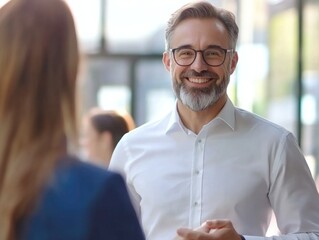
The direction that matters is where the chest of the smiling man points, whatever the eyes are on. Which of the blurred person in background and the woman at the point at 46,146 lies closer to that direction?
the woman

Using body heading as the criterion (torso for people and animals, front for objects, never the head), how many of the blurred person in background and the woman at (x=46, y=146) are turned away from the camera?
1

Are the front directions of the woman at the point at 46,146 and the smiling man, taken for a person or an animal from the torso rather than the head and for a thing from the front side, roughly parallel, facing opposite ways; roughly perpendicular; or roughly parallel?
roughly parallel, facing opposite ways

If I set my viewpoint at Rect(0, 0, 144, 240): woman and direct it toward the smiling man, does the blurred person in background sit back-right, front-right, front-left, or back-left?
front-left

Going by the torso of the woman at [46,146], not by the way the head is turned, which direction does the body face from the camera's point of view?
away from the camera

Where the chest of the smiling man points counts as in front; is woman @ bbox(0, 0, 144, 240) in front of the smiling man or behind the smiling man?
in front

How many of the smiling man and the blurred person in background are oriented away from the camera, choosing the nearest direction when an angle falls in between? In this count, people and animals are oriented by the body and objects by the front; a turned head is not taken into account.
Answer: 0

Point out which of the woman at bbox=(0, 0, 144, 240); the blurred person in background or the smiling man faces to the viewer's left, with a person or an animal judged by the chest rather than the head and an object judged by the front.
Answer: the blurred person in background

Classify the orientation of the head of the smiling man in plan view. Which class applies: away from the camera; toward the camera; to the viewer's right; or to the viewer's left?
toward the camera

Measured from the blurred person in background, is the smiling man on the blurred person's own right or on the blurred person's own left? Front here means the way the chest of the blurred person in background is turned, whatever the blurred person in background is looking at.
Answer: on the blurred person's own left

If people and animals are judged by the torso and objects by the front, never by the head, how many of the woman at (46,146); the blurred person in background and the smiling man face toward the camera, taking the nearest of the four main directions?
1

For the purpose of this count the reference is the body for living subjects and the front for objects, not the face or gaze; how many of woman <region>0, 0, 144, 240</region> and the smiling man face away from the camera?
1

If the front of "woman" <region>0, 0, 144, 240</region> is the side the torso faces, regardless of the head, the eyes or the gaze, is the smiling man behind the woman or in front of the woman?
in front

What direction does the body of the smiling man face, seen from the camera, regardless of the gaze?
toward the camera

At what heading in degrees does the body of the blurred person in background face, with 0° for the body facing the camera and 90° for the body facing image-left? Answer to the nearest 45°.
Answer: approximately 90°

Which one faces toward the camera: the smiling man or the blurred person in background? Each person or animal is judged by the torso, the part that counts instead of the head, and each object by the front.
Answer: the smiling man

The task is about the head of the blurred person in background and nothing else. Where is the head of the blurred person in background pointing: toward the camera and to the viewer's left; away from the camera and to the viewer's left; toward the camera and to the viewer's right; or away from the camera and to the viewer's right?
toward the camera and to the viewer's left
